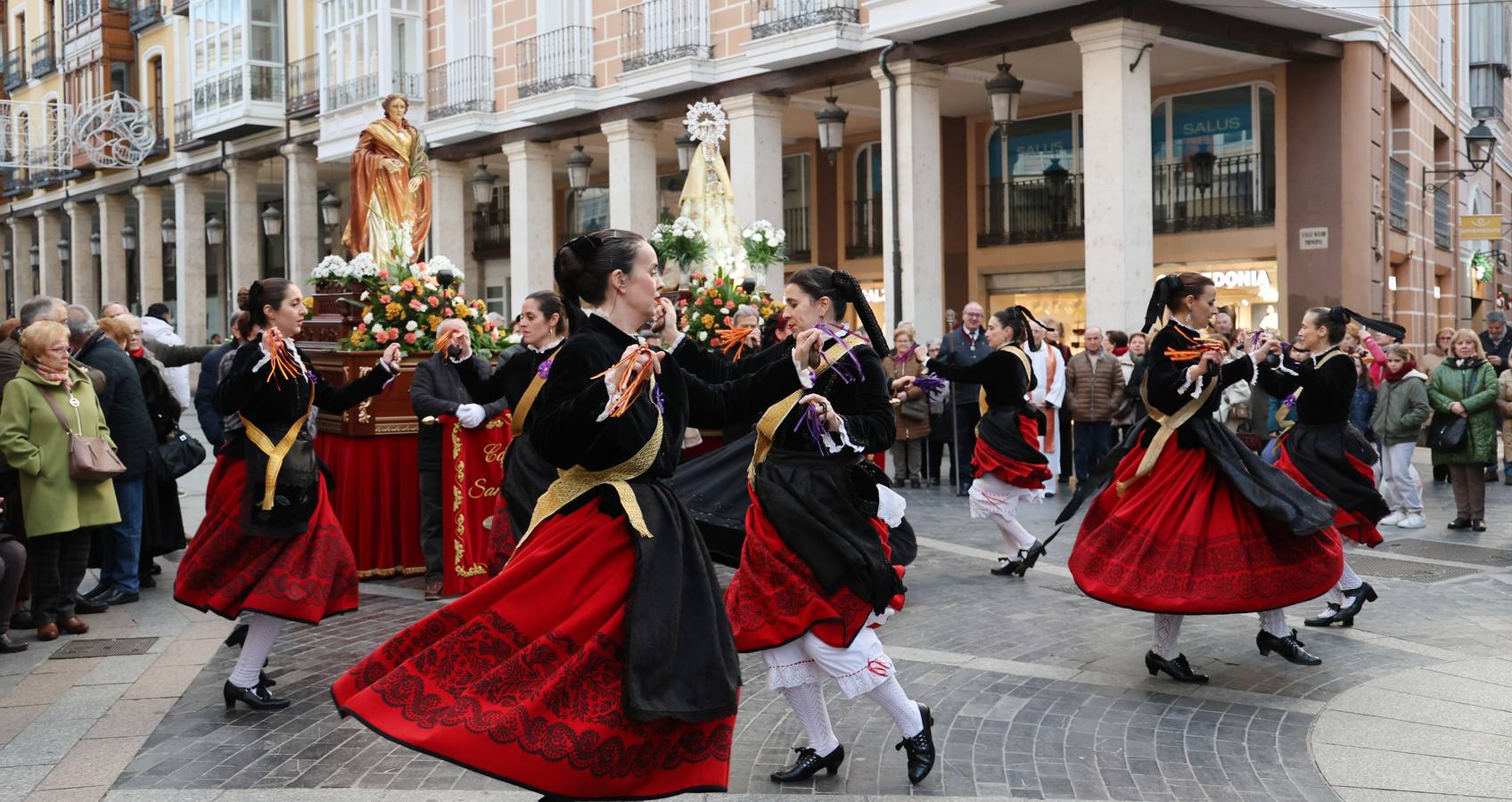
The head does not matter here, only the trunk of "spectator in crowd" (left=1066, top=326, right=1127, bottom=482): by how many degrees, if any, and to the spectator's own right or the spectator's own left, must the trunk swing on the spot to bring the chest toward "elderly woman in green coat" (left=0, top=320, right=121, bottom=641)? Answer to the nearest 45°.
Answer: approximately 45° to the spectator's own right

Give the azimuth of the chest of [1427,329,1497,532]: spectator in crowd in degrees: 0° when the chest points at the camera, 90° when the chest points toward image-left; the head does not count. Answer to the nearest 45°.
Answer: approximately 0°

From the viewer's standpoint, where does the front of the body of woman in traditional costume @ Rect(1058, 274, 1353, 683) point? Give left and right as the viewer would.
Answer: facing to the right of the viewer

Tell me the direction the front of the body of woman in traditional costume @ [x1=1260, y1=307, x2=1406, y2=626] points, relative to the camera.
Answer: to the viewer's left

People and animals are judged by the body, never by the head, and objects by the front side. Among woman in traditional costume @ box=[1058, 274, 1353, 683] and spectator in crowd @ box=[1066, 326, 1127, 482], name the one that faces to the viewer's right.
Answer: the woman in traditional costume

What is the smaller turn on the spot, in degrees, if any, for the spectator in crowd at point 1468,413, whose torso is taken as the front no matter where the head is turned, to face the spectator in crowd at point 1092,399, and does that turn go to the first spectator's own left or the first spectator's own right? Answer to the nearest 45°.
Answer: approximately 135° to the first spectator's own right

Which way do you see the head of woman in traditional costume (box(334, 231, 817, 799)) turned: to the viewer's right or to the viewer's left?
to the viewer's right

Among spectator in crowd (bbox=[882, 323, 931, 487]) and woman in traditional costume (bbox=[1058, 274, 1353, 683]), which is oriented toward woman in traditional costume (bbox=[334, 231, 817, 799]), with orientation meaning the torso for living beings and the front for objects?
the spectator in crowd

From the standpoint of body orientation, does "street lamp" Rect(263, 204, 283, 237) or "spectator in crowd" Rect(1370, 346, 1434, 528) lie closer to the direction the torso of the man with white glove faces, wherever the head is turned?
the spectator in crowd
